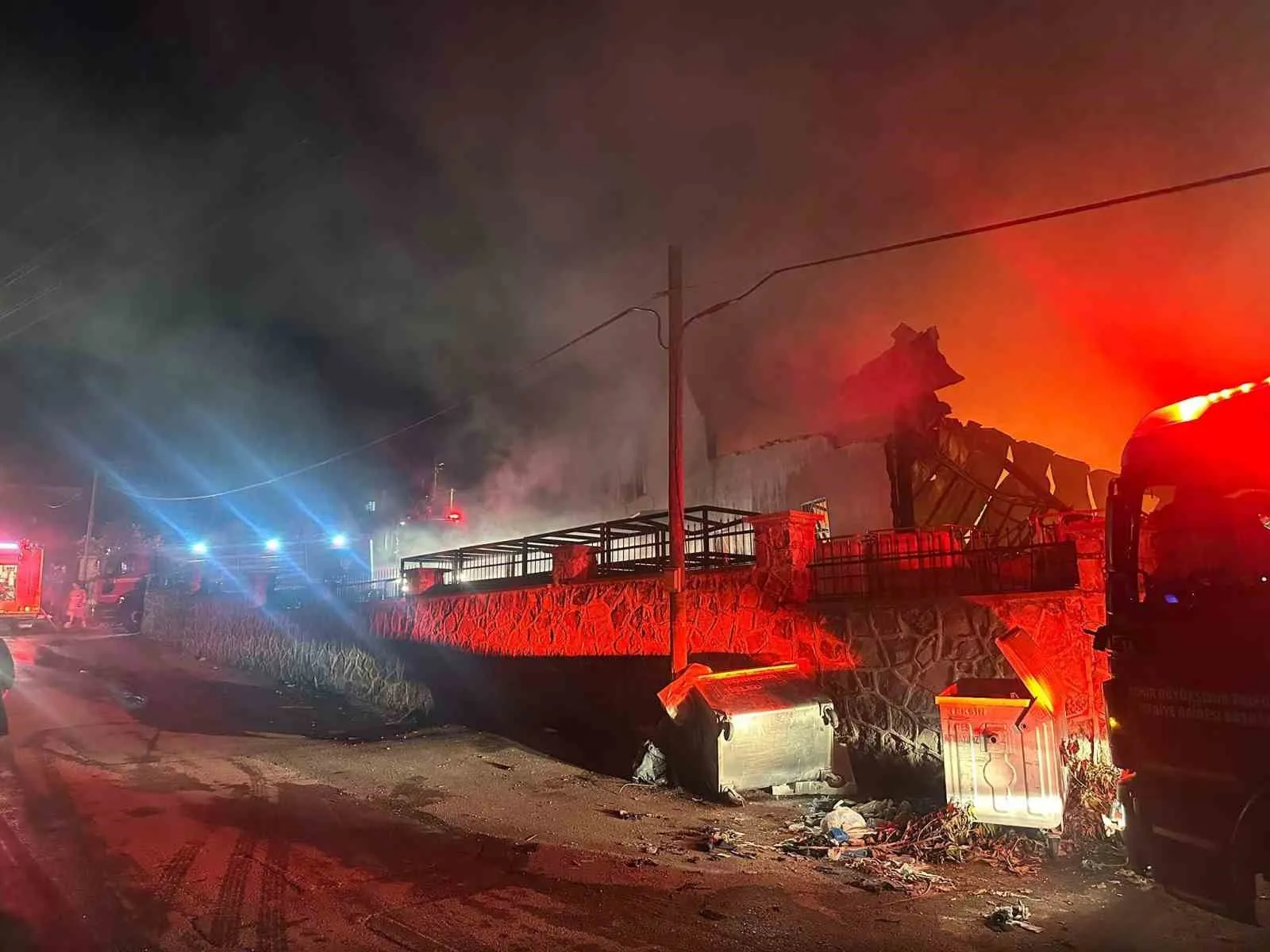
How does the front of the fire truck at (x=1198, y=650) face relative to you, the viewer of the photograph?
facing away from the viewer and to the left of the viewer

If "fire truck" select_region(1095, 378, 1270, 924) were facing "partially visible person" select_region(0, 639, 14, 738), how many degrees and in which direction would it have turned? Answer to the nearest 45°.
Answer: approximately 45° to its left

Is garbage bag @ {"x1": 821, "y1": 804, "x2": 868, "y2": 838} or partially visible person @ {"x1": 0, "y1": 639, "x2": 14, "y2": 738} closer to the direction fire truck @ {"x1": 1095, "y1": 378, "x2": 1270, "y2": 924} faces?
the garbage bag

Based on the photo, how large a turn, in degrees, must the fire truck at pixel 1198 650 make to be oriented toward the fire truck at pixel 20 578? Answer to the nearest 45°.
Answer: approximately 45° to its left
